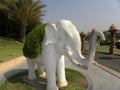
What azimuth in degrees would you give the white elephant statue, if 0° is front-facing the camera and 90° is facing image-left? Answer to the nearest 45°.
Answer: approximately 315°

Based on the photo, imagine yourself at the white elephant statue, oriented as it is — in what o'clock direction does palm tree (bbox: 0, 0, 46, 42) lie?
The palm tree is roughly at 7 o'clock from the white elephant statue.
